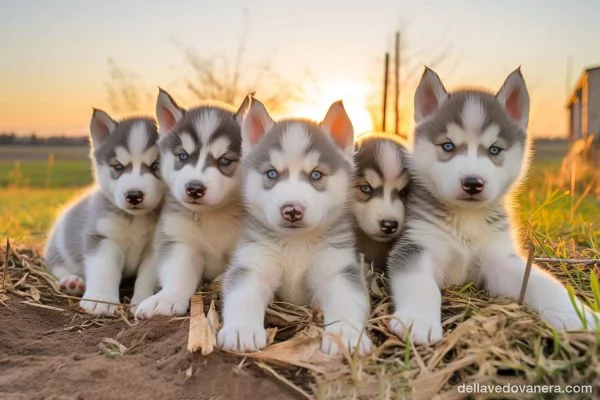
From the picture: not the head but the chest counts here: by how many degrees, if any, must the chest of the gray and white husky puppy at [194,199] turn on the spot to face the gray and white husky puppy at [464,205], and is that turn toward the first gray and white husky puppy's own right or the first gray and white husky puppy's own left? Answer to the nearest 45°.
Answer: approximately 45° to the first gray and white husky puppy's own left

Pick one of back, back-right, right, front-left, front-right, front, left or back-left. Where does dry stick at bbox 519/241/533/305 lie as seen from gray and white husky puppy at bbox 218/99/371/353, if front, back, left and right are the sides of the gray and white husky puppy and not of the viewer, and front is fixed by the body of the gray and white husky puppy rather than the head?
left

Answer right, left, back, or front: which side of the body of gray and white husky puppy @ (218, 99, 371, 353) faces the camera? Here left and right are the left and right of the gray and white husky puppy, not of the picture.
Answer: front

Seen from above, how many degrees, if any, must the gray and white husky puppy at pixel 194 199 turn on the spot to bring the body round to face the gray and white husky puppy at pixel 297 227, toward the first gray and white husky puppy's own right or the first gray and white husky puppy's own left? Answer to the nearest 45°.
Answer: approximately 45° to the first gray and white husky puppy's own left

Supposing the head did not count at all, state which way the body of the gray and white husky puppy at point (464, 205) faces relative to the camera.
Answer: toward the camera

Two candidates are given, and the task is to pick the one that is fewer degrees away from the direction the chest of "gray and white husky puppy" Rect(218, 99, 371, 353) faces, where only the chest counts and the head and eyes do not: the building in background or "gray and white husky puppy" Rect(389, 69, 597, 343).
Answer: the gray and white husky puppy

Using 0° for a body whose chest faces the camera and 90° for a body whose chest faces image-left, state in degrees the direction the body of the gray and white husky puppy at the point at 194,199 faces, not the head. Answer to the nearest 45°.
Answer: approximately 0°

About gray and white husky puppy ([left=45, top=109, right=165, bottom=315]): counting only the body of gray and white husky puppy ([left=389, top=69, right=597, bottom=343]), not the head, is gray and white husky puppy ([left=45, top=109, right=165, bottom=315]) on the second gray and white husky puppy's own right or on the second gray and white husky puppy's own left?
on the second gray and white husky puppy's own right

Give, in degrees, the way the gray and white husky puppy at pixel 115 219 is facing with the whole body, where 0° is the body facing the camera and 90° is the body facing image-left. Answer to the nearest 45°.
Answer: approximately 315°

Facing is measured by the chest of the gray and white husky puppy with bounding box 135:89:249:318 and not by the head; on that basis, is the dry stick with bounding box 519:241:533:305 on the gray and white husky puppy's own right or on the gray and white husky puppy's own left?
on the gray and white husky puppy's own left

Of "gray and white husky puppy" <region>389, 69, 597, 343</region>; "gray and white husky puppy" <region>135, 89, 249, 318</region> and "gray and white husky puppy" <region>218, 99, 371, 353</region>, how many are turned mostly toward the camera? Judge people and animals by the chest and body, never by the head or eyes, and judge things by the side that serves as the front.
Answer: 3

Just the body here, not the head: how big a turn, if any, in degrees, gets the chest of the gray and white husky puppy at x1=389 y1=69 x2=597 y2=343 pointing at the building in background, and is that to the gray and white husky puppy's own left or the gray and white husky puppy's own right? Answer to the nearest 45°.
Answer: approximately 180°

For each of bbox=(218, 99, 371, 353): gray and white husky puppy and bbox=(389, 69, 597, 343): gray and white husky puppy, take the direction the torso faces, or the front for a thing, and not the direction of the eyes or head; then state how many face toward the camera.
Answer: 2
